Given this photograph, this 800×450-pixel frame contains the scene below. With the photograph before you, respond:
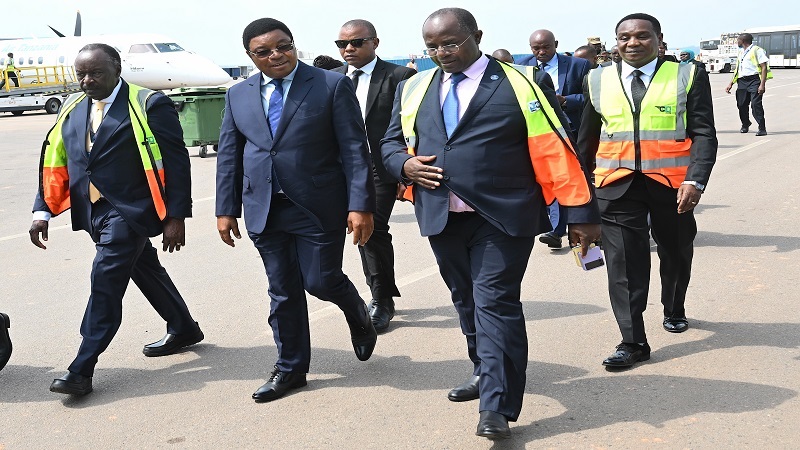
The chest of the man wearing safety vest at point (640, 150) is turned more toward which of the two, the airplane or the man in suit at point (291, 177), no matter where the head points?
the man in suit

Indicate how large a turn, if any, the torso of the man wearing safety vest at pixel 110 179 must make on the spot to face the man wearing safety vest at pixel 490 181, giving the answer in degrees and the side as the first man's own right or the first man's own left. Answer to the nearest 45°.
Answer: approximately 90° to the first man's own left

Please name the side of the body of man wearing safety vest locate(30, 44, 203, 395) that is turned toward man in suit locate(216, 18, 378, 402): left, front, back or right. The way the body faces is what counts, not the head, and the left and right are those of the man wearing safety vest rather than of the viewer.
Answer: left

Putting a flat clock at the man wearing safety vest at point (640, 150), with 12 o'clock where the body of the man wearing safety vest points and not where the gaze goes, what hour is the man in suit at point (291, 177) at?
The man in suit is roughly at 2 o'clock from the man wearing safety vest.

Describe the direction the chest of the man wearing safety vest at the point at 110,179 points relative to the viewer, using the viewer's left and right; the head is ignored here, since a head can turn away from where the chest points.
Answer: facing the viewer and to the left of the viewer

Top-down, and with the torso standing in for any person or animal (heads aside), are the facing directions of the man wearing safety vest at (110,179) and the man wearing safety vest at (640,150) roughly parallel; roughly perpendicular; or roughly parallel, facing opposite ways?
roughly parallel

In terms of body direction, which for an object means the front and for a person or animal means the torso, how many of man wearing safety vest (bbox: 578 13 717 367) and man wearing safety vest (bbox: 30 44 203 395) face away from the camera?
0

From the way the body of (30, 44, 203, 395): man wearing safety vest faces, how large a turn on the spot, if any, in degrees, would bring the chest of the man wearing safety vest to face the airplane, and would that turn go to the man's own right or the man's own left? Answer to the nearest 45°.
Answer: approximately 135° to the man's own right

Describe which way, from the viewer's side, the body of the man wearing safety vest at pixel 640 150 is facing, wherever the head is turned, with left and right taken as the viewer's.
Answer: facing the viewer

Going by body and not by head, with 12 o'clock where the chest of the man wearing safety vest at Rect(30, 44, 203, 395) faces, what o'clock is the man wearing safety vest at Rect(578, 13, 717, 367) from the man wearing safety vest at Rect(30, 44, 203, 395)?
the man wearing safety vest at Rect(578, 13, 717, 367) is roughly at 8 o'clock from the man wearing safety vest at Rect(30, 44, 203, 395).

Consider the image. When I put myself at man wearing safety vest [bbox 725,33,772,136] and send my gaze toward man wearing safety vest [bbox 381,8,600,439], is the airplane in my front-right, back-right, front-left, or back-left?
back-right

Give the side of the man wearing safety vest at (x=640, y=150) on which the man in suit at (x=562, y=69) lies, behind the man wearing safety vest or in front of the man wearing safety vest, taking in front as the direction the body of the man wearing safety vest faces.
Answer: behind

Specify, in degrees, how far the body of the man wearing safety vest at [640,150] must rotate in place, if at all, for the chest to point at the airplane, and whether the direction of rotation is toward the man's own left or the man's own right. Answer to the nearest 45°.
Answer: approximately 135° to the man's own right
